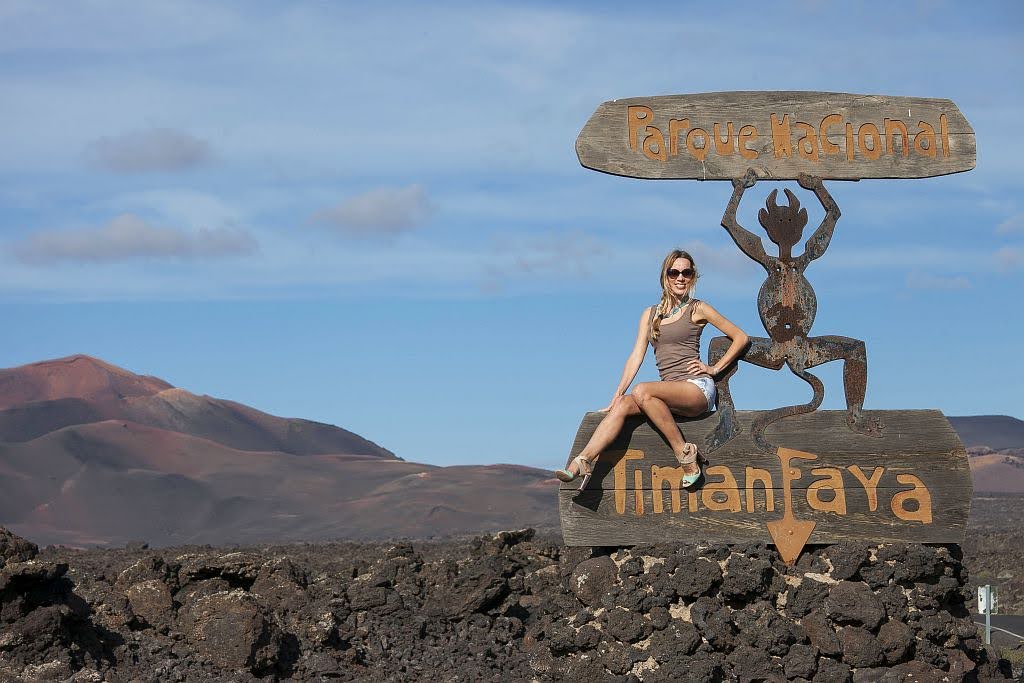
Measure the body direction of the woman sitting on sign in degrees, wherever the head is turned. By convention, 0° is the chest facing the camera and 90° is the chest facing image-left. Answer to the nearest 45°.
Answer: approximately 45°

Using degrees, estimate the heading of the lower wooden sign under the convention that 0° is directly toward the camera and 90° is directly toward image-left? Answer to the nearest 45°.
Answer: approximately 0°

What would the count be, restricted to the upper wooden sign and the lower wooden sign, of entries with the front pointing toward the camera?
2

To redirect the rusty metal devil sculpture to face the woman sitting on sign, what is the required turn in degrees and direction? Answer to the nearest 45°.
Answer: approximately 45° to its right

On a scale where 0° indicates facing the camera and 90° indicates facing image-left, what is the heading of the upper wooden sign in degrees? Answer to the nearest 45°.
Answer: approximately 0°
